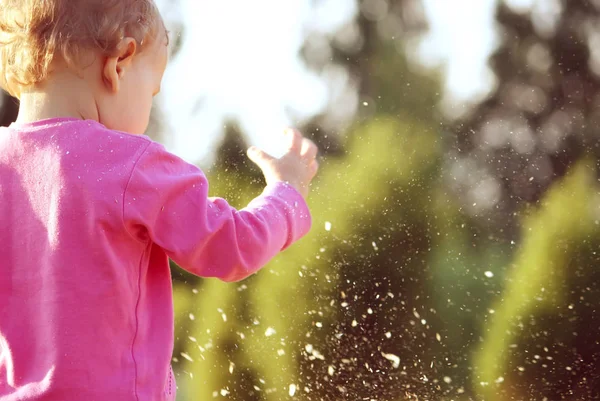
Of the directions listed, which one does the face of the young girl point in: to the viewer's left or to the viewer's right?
to the viewer's right

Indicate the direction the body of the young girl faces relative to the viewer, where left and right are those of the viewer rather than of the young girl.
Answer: facing away from the viewer and to the right of the viewer

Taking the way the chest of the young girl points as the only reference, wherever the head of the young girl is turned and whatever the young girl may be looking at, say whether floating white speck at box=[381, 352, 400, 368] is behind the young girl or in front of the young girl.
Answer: in front
